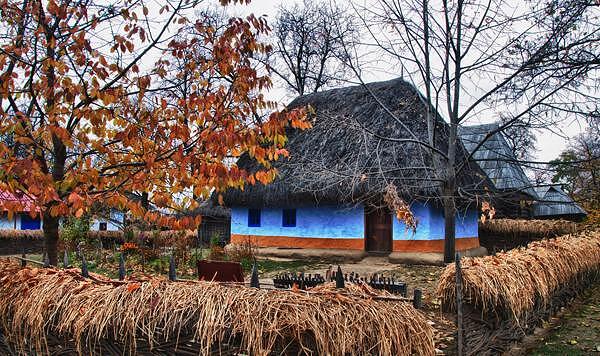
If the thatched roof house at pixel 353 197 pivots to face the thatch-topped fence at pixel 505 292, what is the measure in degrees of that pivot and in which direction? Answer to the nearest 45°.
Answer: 0° — it already faces it

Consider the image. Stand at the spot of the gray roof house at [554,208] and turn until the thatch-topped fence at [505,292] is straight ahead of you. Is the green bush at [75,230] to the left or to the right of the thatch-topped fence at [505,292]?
right

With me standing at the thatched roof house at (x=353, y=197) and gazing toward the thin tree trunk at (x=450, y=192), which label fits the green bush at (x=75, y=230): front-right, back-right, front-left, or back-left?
back-right

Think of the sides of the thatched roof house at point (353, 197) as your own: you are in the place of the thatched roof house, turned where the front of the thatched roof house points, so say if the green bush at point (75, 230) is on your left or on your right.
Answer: on your right

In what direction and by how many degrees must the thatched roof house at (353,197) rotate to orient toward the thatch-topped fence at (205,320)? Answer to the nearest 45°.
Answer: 0° — it already faces it

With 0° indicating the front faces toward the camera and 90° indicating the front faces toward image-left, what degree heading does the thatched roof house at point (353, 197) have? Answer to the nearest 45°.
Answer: approximately 0°

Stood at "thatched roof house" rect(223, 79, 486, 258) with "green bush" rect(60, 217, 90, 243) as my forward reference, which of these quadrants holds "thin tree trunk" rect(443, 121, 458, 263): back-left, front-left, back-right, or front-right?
back-left

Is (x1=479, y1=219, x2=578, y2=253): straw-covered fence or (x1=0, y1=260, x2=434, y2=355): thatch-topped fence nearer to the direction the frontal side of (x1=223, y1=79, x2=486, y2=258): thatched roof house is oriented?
the thatch-topped fence

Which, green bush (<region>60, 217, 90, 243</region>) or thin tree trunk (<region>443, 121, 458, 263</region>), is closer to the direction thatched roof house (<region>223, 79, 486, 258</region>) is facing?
the thin tree trunk

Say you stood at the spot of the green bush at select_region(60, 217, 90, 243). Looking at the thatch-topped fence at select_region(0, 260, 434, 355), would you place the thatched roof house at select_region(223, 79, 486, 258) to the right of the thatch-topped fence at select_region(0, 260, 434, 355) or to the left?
left

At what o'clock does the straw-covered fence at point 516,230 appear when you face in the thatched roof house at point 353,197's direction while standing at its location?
The straw-covered fence is roughly at 8 o'clock from the thatched roof house.

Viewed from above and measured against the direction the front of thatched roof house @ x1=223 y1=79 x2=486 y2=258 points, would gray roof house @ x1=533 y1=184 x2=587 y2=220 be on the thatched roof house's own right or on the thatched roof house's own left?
on the thatched roof house's own left

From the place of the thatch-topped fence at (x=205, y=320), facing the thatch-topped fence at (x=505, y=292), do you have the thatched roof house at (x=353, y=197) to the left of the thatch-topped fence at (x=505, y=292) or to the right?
left
